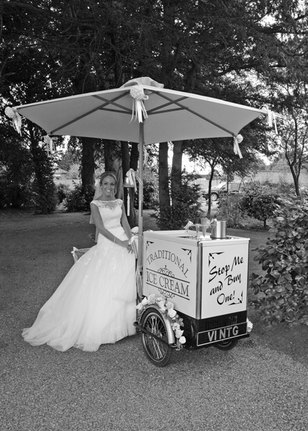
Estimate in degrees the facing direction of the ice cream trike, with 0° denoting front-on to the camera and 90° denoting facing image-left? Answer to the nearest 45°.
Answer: approximately 315°

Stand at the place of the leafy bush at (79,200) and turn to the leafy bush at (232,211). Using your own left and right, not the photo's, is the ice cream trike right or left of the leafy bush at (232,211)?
right

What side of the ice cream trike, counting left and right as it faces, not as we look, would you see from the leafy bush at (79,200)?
back

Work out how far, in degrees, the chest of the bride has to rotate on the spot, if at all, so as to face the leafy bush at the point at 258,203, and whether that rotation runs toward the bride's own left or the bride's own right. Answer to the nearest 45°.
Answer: approximately 90° to the bride's own left

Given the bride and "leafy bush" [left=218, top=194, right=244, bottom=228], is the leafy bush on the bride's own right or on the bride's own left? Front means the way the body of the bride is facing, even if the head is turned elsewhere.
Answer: on the bride's own left

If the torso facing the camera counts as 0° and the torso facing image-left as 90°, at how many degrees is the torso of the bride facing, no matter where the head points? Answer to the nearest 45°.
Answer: approximately 315°

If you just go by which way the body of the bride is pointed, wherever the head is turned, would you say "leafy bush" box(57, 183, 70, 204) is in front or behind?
behind

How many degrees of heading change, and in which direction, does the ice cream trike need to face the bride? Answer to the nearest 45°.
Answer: approximately 180°
